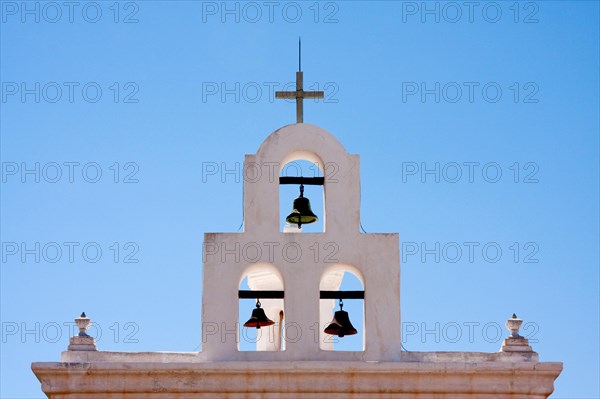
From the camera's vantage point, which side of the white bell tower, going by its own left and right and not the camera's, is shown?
front
